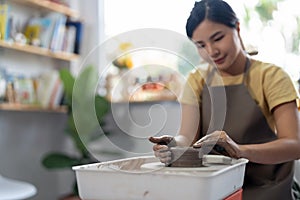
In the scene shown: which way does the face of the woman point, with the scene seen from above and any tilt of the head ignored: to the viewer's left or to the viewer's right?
to the viewer's left

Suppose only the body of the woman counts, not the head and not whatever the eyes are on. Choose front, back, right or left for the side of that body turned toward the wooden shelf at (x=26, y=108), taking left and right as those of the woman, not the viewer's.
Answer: right

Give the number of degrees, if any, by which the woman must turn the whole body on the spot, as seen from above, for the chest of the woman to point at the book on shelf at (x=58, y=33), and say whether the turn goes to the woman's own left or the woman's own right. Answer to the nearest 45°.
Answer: approximately 90° to the woman's own right

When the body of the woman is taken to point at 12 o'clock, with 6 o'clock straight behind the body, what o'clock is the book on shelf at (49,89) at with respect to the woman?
The book on shelf is roughly at 3 o'clock from the woman.

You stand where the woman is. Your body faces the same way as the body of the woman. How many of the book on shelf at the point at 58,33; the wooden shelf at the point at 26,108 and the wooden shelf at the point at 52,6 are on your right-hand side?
3

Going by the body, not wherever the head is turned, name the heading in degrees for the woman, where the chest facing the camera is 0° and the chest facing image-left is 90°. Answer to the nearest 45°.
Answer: approximately 45°

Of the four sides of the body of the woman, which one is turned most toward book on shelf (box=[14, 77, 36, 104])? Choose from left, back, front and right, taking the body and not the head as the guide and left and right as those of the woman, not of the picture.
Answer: right
